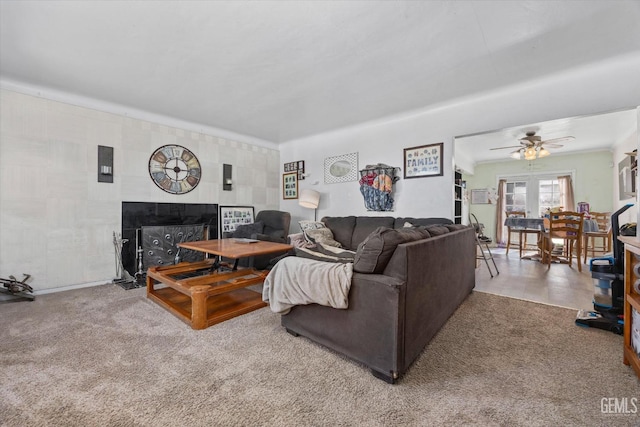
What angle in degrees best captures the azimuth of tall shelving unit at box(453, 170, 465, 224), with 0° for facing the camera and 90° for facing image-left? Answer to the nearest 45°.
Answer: approximately 45°

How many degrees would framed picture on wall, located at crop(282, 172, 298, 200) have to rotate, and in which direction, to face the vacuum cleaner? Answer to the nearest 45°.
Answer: approximately 90° to its left

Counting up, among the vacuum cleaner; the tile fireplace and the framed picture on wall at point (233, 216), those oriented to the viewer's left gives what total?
1

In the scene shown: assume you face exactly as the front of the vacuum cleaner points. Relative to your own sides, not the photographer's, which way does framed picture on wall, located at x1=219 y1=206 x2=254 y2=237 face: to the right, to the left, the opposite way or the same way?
the opposite way

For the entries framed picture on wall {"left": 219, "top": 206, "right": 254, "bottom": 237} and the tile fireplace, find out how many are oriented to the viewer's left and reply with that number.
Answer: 0

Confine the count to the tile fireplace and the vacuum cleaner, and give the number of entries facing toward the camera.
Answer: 1

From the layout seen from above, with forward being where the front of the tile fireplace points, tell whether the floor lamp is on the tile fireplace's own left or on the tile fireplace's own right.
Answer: on the tile fireplace's own left

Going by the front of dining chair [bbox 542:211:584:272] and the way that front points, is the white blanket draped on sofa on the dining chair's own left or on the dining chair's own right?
on the dining chair's own left

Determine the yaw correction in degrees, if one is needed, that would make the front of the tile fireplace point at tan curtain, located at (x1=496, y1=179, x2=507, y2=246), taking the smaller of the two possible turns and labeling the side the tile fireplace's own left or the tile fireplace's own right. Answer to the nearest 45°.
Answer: approximately 90° to the tile fireplace's own left

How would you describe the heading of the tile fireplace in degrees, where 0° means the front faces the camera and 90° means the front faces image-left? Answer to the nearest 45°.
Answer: approximately 0°

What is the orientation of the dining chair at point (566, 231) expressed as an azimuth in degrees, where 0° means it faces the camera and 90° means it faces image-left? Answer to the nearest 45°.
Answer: approximately 135°

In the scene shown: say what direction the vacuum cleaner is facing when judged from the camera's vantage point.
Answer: facing to the left of the viewer

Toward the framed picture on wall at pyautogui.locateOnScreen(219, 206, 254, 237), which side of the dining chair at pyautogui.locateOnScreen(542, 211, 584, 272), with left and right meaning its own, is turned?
left
